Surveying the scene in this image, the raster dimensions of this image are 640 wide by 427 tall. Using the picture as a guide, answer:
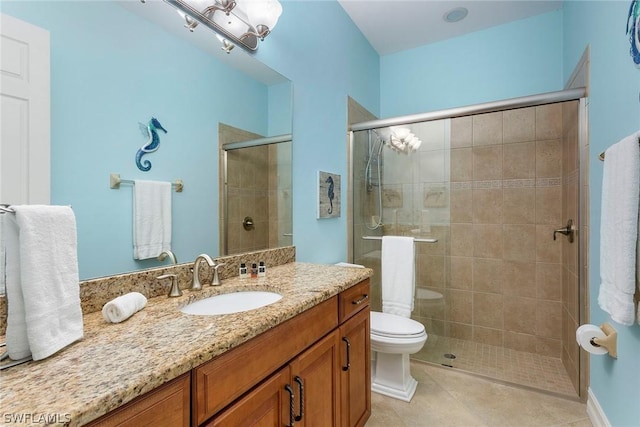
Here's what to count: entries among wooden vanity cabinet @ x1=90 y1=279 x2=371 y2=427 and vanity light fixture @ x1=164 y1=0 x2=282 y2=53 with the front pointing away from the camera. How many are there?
0

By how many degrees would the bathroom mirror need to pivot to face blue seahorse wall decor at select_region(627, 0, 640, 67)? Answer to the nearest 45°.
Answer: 0° — it already faces it

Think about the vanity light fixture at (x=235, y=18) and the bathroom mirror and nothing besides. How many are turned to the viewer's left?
0

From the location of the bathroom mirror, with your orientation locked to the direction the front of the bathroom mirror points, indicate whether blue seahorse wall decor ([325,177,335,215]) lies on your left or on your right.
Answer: on your left

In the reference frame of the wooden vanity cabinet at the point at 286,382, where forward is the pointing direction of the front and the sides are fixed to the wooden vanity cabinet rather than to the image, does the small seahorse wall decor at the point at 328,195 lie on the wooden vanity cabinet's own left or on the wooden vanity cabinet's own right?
on the wooden vanity cabinet's own left

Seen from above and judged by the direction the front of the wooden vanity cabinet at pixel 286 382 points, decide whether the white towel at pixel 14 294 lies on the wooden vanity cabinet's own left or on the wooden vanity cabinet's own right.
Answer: on the wooden vanity cabinet's own right

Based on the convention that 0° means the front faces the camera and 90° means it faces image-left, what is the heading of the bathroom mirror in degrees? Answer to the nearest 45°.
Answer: approximately 315°

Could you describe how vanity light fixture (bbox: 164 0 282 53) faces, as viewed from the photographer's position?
facing the viewer and to the right of the viewer
